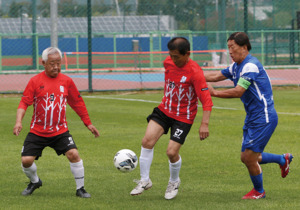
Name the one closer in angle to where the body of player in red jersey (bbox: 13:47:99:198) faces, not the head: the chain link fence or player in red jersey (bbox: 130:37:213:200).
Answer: the player in red jersey

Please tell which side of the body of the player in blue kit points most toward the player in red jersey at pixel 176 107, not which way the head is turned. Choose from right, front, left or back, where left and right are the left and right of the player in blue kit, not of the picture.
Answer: front

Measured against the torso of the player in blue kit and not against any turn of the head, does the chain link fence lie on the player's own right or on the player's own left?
on the player's own right

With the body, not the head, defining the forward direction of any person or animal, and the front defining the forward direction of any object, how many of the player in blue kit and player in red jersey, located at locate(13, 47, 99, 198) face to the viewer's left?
1

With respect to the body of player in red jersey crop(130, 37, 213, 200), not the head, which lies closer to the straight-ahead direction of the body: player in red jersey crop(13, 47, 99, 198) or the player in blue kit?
the player in red jersey

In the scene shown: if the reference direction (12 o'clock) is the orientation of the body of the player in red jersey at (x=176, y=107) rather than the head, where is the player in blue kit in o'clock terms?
The player in blue kit is roughly at 8 o'clock from the player in red jersey.

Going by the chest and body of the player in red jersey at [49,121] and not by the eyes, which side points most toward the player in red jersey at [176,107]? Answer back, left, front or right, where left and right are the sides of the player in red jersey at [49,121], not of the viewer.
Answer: left

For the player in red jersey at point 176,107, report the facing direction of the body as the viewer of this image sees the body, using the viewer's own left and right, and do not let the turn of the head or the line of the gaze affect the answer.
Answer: facing the viewer and to the left of the viewer

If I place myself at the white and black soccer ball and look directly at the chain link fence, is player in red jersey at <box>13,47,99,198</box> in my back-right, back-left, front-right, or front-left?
back-left

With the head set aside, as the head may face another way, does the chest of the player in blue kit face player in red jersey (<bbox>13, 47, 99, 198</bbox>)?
yes

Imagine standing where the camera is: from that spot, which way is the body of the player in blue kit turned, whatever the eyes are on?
to the viewer's left

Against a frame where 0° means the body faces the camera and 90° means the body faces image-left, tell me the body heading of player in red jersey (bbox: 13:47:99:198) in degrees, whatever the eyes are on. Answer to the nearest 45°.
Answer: approximately 0°
